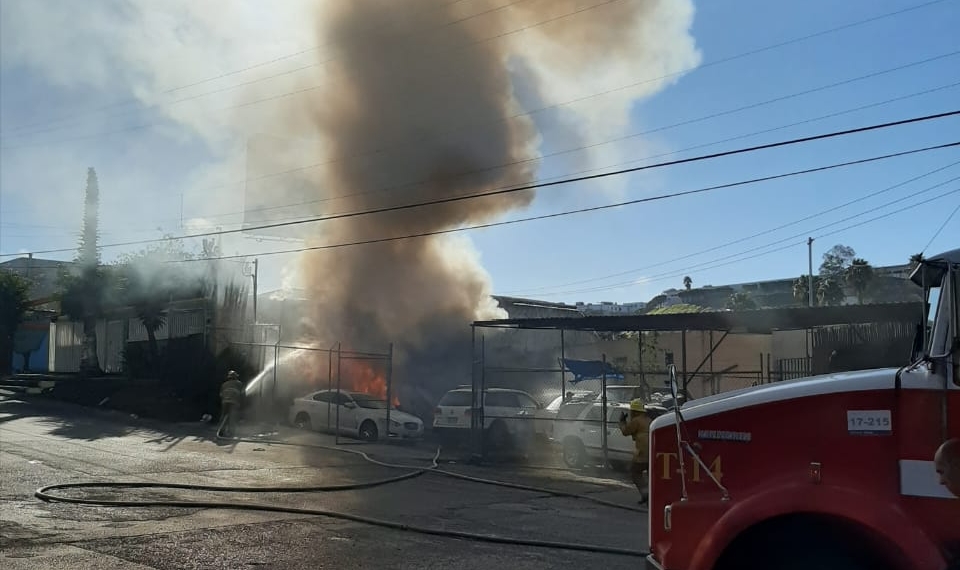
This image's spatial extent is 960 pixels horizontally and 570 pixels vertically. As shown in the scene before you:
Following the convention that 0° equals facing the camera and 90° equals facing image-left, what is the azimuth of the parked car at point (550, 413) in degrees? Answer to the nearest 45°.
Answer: approximately 225°

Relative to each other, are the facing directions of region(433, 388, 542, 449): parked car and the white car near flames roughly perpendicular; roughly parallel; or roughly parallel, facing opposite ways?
roughly perpendicular

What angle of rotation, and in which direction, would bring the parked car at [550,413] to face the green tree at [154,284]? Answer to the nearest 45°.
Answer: approximately 90° to its left

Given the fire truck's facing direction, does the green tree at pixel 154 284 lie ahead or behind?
ahead

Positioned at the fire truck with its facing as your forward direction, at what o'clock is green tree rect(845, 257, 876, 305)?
The green tree is roughly at 3 o'clock from the fire truck.

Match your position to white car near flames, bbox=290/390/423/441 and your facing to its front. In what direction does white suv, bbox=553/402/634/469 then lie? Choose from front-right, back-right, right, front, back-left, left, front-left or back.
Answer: front

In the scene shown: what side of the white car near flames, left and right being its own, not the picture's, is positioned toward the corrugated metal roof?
front

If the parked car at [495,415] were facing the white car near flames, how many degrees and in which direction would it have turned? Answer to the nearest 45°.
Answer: approximately 90° to its left

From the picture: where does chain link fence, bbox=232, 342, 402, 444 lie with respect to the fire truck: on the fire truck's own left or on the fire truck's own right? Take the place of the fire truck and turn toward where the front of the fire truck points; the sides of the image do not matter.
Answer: on the fire truck's own right

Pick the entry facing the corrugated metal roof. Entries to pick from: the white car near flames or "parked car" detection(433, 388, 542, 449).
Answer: the white car near flames

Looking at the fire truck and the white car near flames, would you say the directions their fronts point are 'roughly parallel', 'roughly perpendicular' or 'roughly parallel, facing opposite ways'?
roughly parallel, facing opposite ways

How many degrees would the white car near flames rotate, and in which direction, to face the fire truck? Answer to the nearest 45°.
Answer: approximately 45° to its right

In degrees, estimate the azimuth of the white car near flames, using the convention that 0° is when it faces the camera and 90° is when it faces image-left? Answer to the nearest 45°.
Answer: approximately 315°

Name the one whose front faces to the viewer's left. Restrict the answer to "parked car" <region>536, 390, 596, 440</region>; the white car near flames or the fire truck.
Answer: the fire truck

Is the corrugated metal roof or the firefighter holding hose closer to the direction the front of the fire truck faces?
the firefighter holding hose

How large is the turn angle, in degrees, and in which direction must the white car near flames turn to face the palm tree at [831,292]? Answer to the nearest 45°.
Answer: approximately 90° to its left

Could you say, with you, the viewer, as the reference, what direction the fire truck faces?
facing to the left of the viewer

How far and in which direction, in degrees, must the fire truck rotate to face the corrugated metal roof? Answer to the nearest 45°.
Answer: approximately 90° to its right

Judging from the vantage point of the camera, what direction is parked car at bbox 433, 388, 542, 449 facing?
facing away from the viewer and to the right of the viewer

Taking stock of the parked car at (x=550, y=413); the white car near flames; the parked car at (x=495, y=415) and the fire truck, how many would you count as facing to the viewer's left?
1

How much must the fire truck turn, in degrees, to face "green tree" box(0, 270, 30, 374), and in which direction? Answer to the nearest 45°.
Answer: approximately 45° to its right

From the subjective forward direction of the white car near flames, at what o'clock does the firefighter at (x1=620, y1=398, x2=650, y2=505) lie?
The firefighter is roughly at 1 o'clock from the white car near flames.
